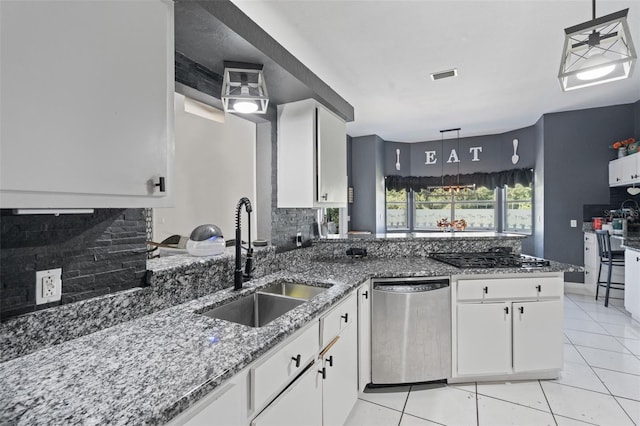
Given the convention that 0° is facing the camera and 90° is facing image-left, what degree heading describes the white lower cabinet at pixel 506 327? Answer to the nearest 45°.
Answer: approximately 315°

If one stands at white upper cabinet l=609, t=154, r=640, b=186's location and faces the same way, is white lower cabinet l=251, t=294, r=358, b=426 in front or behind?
in front

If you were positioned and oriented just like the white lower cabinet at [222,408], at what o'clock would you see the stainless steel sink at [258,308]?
The stainless steel sink is roughly at 8 o'clock from the white lower cabinet.

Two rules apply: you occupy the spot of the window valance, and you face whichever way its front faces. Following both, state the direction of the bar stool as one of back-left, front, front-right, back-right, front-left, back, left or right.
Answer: front-left

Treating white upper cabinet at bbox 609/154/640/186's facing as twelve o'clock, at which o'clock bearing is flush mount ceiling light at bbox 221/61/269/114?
The flush mount ceiling light is roughly at 11 o'clock from the white upper cabinet.

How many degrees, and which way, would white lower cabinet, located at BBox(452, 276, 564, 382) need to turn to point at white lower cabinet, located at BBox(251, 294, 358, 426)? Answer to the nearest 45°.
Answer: approximately 90° to its right

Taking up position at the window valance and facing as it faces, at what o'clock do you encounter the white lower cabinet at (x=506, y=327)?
The white lower cabinet is roughly at 12 o'clock from the window valance.

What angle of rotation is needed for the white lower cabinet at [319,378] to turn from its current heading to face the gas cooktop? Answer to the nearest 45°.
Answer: approximately 90° to its left

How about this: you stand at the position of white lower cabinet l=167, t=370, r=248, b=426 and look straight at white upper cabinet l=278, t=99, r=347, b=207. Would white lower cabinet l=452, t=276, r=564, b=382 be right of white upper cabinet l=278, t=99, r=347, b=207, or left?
right

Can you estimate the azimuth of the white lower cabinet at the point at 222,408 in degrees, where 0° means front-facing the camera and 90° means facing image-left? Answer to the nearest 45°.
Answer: approximately 315°

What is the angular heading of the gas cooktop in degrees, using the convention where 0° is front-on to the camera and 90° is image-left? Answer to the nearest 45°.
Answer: approximately 0°
